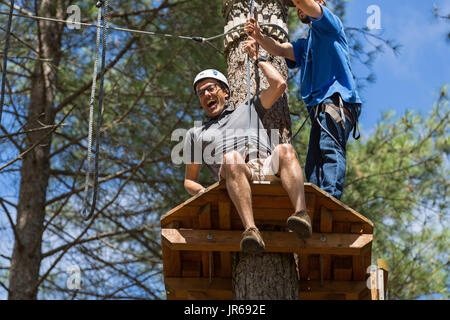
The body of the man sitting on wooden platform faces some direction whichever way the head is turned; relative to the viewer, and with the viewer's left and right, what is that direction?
facing the viewer

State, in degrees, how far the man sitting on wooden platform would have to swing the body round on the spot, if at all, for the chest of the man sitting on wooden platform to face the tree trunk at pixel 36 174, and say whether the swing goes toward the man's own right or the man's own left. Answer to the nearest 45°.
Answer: approximately 135° to the man's own right

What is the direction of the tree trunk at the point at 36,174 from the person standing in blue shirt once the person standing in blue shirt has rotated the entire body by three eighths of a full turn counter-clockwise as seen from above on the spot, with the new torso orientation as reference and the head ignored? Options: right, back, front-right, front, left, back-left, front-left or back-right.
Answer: back-left

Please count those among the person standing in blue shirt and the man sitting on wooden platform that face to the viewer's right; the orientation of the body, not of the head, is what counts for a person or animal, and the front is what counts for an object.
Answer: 0

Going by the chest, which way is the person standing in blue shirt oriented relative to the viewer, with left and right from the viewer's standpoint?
facing the viewer and to the left of the viewer
